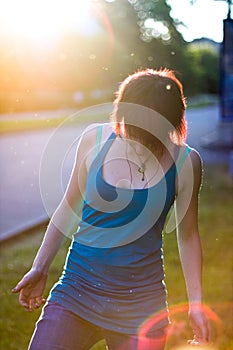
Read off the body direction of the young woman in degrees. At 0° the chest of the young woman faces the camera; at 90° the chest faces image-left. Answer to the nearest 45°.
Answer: approximately 0°
